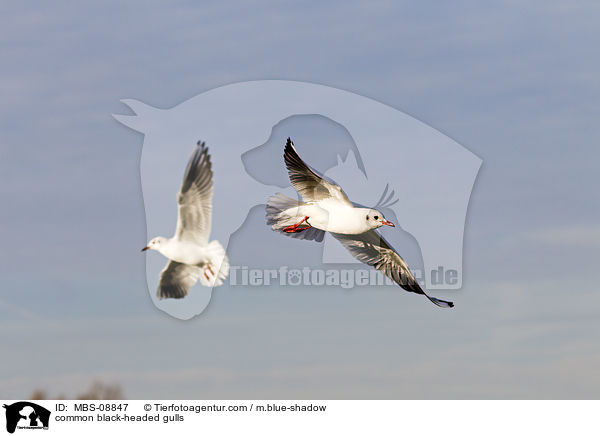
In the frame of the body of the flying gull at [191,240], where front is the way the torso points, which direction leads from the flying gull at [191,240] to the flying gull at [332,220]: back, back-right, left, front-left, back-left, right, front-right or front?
back

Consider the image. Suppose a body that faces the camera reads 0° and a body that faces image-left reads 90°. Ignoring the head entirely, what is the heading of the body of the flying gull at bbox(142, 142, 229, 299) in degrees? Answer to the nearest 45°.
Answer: approximately 90°
